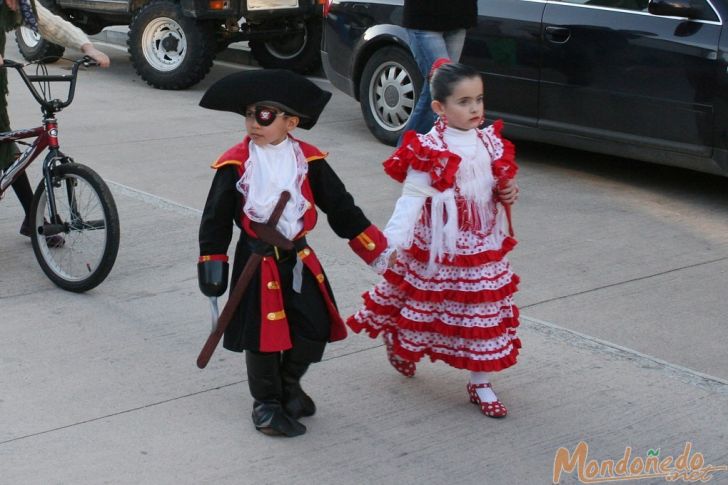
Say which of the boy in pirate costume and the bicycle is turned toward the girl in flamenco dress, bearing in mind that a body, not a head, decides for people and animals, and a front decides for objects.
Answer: the bicycle

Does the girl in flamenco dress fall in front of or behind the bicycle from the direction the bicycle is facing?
in front

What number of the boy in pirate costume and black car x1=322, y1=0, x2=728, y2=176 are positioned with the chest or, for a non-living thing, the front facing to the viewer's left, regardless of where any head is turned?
0

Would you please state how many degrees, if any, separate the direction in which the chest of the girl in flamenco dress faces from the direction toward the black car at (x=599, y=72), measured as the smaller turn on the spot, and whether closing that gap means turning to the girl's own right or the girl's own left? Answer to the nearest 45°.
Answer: approximately 135° to the girl's own left

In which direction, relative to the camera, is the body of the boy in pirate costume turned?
toward the camera

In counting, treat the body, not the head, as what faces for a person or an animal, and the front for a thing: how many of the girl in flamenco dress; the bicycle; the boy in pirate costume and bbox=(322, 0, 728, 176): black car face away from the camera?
0

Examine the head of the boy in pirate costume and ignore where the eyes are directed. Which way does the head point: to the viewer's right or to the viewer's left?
to the viewer's left

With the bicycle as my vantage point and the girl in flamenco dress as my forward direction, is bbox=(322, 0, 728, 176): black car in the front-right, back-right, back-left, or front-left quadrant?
front-left

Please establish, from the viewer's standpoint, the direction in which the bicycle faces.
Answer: facing the viewer and to the right of the viewer

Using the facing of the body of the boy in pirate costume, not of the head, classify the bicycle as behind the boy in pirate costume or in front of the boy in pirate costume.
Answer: behind

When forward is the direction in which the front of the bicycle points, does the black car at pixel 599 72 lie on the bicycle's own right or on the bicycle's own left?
on the bicycle's own left

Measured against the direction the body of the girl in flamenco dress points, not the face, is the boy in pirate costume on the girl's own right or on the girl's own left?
on the girl's own right

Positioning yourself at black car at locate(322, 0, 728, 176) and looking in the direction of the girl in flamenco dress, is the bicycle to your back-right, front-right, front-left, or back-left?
front-right
